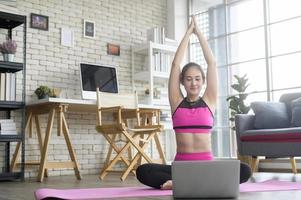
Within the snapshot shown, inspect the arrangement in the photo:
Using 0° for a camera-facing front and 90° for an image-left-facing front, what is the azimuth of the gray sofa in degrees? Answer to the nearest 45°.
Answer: approximately 0°

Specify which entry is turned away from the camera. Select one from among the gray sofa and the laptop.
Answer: the laptop

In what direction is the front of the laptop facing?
away from the camera

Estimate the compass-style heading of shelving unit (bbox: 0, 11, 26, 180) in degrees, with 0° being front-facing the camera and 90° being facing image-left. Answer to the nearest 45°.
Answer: approximately 315°
